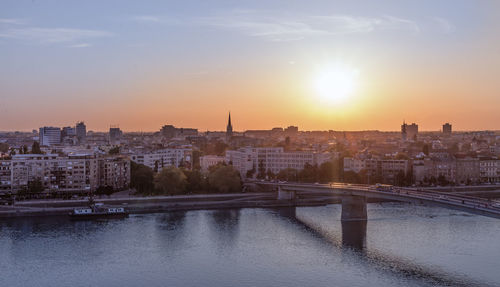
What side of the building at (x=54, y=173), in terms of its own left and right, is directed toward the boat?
front

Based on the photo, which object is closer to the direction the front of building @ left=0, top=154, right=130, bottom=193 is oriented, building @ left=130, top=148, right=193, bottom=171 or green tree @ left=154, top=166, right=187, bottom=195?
the green tree

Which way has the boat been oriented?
to the viewer's left

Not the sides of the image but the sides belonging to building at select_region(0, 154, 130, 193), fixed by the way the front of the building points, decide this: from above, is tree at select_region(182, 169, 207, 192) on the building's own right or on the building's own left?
on the building's own left

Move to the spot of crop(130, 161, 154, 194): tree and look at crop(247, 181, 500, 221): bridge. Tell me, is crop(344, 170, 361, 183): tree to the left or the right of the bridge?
left

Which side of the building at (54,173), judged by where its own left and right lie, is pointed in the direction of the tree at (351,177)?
left

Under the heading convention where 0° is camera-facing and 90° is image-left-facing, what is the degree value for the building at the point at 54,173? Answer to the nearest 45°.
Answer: approximately 0°

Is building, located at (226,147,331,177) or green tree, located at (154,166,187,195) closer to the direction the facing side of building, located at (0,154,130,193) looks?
the green tree

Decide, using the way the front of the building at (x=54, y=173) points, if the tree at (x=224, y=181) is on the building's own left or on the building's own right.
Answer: on the building's own left

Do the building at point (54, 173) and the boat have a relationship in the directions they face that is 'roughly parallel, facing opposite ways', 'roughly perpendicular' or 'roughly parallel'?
roughly perpendicular

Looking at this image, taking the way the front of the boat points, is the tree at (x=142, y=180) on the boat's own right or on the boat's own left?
on the boat's own right
